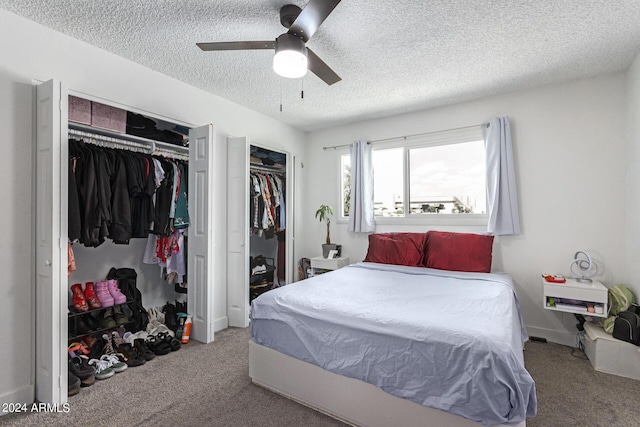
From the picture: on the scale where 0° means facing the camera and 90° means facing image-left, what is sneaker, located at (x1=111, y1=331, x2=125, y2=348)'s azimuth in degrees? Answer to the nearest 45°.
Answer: approximately 315°

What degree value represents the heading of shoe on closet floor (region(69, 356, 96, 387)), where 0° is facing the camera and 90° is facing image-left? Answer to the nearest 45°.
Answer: approximately 315°

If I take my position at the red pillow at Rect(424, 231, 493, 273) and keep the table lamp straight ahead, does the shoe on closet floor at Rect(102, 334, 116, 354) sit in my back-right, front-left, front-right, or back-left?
back-right
